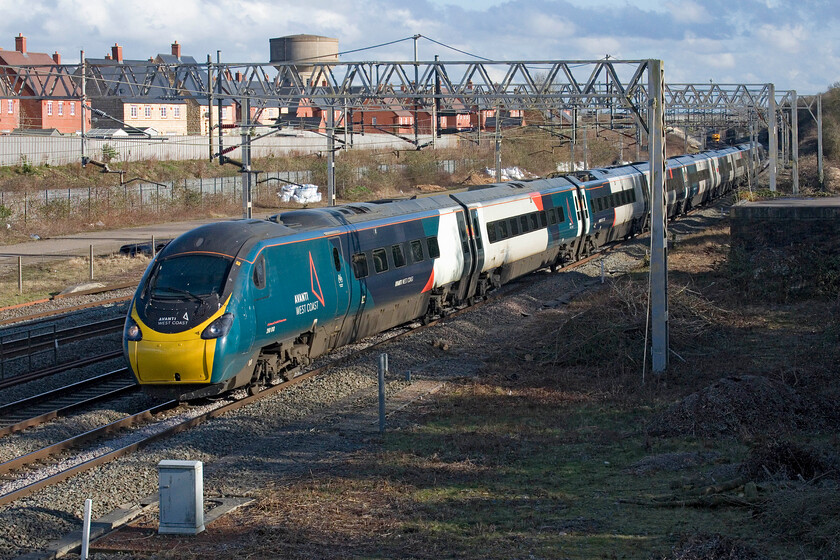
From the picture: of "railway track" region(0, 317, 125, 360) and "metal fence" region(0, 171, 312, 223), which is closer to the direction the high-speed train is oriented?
the railway track

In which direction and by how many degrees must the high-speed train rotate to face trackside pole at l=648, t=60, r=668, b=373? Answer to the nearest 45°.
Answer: approximately 135° to its left

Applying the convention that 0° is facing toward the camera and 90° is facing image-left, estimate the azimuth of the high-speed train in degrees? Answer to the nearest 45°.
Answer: approximately 45°

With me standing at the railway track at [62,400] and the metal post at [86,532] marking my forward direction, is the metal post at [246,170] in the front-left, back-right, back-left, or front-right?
back-left

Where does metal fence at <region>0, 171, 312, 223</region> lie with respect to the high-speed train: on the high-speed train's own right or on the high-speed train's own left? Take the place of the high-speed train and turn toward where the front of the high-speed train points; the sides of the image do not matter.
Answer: on the high-speed train's own right
